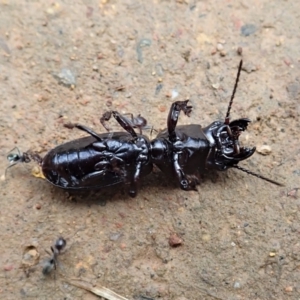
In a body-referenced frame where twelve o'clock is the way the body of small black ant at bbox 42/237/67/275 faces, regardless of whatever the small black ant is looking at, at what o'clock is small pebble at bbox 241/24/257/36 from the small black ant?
The small pebble is roughly at 12 o'clock from the small black ant.

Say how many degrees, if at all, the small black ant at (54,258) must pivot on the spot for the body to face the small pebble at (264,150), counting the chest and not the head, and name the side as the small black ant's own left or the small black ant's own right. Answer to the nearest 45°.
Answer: approximately 45° to the small black ant's own right

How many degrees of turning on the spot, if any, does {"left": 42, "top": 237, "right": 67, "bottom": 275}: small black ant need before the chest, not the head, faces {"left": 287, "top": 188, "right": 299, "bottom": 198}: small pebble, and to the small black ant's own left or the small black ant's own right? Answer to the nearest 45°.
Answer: approximately 45° to the small black ant's own right

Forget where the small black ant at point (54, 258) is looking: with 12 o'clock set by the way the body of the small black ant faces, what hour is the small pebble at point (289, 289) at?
The small pebble is roughly at 2 o'clock from the small black ant.

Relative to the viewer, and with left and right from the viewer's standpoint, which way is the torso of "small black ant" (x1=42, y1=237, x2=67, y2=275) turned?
facing away from the viewer and to the right of the viewer

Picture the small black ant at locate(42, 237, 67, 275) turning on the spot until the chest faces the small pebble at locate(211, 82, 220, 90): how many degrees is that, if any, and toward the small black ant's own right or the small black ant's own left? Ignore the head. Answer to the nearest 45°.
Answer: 0° — it already faces it

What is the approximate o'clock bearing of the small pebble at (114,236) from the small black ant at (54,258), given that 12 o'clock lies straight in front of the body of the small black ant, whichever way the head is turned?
The small pebble is roughly at 1 o'clock from the small black ant.
